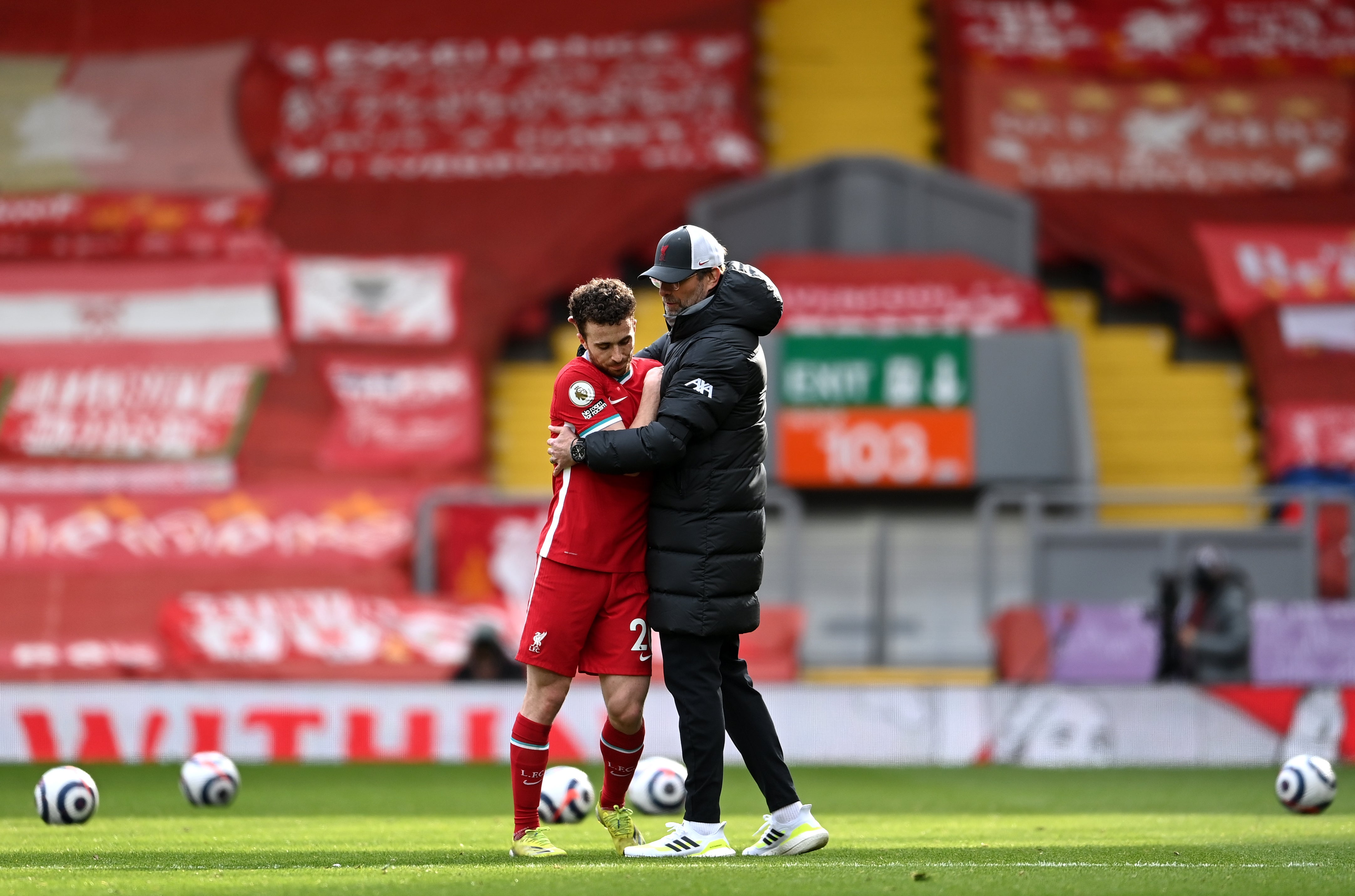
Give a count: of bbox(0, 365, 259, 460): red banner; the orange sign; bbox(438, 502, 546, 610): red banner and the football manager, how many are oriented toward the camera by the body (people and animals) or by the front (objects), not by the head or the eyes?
3

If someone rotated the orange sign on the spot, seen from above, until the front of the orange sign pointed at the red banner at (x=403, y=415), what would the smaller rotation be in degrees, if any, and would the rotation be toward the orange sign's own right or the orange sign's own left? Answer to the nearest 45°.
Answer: approximately 90° to the orange sign's own right

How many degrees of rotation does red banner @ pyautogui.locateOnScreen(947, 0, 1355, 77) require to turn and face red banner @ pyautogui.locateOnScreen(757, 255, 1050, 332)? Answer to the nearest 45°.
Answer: approximately 45° to its right

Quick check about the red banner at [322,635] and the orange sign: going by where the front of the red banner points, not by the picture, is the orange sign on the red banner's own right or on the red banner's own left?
on the red banner's own left

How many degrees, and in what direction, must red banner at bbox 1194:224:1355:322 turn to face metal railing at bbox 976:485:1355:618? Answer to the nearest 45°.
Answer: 0° — it already faces it

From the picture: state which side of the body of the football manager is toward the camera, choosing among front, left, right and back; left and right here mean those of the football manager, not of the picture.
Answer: left
